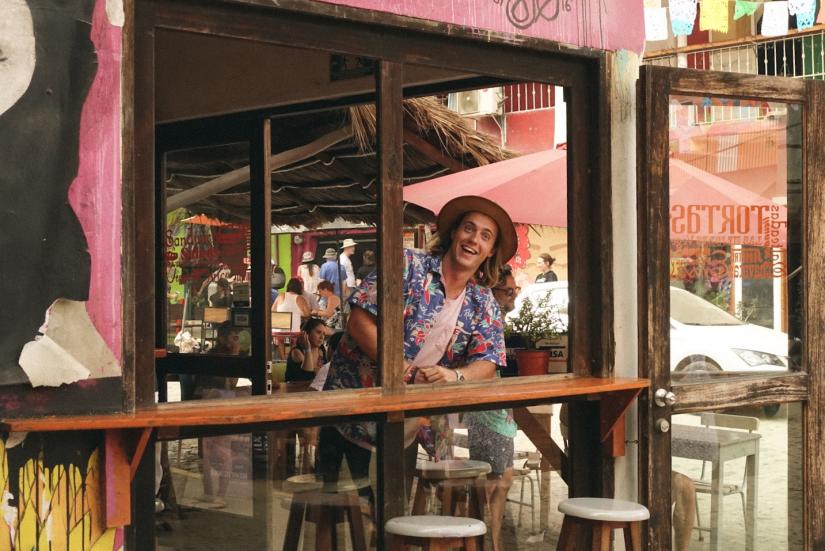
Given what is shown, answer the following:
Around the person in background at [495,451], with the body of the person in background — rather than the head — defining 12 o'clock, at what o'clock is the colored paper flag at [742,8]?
The colored paper flag is roughly at 7 o'clock from the person in background.

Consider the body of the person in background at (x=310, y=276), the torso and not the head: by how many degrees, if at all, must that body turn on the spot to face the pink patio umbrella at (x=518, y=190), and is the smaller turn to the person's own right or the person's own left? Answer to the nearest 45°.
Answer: approximately 180°

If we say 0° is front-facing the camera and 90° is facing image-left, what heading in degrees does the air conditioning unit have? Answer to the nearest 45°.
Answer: approximately 45°

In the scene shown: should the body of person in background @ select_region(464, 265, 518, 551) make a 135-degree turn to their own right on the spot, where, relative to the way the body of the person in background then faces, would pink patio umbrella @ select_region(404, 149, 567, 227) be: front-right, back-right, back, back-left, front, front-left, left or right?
front-right
